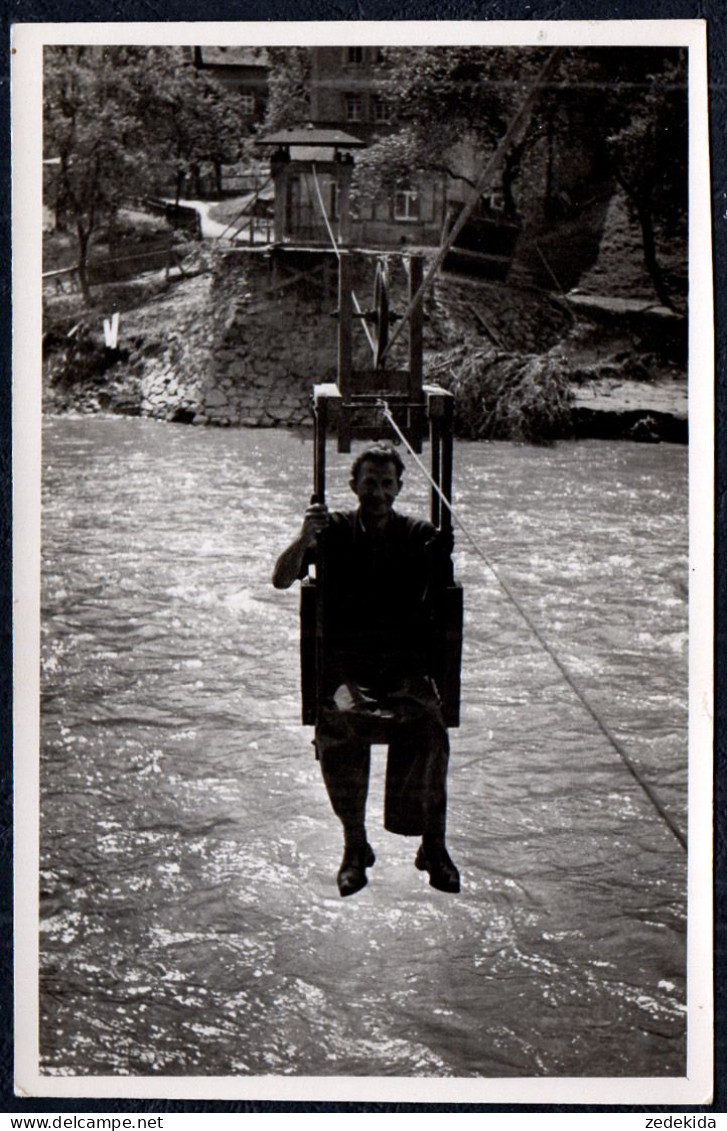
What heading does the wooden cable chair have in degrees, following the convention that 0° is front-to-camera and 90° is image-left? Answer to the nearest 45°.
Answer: approximately 0°
